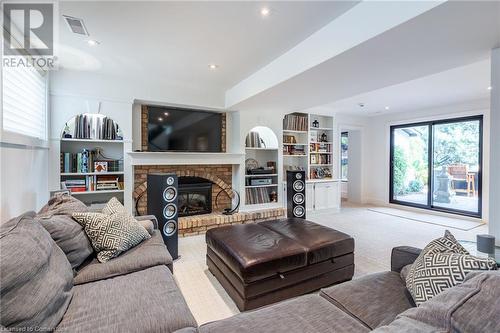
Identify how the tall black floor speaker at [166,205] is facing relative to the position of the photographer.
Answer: facing the viewer and to the right of the viewer

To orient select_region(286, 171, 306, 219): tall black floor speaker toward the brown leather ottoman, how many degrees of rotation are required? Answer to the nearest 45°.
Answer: approximately 45° to its right

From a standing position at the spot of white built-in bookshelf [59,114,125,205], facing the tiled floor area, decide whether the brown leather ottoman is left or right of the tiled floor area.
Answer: right

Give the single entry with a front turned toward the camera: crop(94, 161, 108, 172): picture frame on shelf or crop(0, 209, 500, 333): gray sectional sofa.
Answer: the picture frame on shelf

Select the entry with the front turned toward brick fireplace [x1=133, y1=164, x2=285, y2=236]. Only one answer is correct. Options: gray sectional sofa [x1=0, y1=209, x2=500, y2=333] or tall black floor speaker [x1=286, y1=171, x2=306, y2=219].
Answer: the gray sectional sofa

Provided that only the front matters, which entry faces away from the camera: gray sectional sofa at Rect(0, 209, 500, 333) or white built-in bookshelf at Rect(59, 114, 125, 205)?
the gray sectional sofa

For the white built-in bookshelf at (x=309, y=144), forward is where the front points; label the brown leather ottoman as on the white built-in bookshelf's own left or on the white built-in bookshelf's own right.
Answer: on the white built-in bookshelf's own right

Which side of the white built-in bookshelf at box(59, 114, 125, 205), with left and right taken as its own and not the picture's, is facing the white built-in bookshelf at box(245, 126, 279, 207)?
left

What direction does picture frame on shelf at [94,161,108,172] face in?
toward the camera

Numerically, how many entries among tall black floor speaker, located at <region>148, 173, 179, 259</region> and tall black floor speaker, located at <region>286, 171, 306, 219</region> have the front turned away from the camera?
0

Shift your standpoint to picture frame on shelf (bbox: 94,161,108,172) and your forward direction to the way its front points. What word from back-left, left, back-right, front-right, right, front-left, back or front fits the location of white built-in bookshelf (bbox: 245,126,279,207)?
left

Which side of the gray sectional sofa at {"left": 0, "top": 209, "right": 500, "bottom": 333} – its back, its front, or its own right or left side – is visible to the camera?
back

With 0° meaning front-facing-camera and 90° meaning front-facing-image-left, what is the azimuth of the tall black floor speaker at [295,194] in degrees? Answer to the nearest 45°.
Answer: approximately 315°

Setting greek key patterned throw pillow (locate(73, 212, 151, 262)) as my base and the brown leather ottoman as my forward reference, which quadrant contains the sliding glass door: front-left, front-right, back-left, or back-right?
front-left

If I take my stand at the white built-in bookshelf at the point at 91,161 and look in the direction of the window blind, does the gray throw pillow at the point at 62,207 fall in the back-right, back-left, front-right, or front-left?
front-left

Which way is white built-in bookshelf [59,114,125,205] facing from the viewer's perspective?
toward the camera

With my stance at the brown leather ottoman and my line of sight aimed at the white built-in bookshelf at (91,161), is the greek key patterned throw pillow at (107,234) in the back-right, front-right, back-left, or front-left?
front-left

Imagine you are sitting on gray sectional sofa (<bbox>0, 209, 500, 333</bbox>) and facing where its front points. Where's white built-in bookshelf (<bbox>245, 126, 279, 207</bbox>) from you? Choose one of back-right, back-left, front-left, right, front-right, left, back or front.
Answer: front

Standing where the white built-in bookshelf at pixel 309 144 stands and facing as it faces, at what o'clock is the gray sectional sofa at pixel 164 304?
The gray sectional sofa is roughly at 2 o'clock from the white built-in bookshelf.
